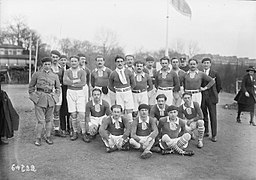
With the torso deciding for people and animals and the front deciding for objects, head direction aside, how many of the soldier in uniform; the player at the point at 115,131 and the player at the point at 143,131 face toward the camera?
3

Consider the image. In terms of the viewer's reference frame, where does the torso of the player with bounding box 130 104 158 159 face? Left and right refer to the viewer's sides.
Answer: facing the viewer

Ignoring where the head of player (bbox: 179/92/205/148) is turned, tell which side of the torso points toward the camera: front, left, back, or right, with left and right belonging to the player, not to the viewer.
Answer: front

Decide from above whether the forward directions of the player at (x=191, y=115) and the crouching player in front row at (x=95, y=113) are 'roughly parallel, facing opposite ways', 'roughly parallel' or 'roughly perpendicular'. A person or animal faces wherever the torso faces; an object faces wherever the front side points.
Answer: roughly parallel

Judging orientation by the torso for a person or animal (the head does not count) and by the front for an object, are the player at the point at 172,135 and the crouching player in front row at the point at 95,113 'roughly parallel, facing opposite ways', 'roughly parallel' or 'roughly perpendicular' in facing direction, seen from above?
roughly parallel

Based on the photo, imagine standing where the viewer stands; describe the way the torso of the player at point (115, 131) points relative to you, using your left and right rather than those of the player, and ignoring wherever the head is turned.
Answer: facing the viewer

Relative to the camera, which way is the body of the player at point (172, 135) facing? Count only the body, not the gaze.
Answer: toward the camera

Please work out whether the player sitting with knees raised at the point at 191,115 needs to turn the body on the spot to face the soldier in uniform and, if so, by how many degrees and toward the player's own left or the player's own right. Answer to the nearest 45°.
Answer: approximately 90° to the player's own right

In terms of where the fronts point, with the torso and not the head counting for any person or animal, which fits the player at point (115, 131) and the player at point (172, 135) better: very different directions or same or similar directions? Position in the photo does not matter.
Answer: same or similar directions

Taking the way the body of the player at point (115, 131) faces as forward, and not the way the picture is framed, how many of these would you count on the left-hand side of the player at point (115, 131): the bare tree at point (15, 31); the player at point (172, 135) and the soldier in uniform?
1

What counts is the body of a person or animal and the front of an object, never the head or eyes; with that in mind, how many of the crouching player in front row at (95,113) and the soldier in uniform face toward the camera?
2
